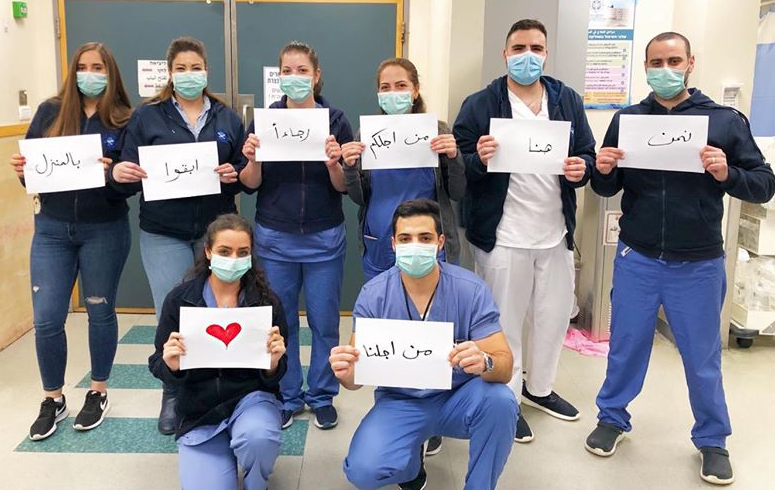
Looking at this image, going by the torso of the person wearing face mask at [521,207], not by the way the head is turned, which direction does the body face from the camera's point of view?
toward the camera

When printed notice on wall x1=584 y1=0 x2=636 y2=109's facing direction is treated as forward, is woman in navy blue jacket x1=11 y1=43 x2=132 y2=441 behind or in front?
in front

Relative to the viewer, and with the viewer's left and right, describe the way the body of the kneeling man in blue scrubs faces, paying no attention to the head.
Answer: facing the viewer

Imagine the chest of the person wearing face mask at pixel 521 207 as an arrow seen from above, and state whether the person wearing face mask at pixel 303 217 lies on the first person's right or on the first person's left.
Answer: on the first person's right

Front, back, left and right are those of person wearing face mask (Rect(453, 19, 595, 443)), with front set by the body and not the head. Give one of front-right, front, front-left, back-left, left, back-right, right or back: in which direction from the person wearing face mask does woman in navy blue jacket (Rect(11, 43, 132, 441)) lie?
right

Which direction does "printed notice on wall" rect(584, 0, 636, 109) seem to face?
toward the camera

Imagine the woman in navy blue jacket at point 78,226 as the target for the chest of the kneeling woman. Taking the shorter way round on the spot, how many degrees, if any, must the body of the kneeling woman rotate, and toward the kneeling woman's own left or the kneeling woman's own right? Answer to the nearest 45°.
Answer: approximately 135° to the kneeling woman's own right

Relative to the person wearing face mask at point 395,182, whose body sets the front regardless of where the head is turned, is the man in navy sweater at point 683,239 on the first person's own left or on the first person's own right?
on the first person's own left

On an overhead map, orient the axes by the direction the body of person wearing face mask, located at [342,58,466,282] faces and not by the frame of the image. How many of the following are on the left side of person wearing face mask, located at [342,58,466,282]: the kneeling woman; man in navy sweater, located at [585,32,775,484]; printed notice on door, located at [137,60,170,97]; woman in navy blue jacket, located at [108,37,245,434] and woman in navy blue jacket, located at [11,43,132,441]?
1
